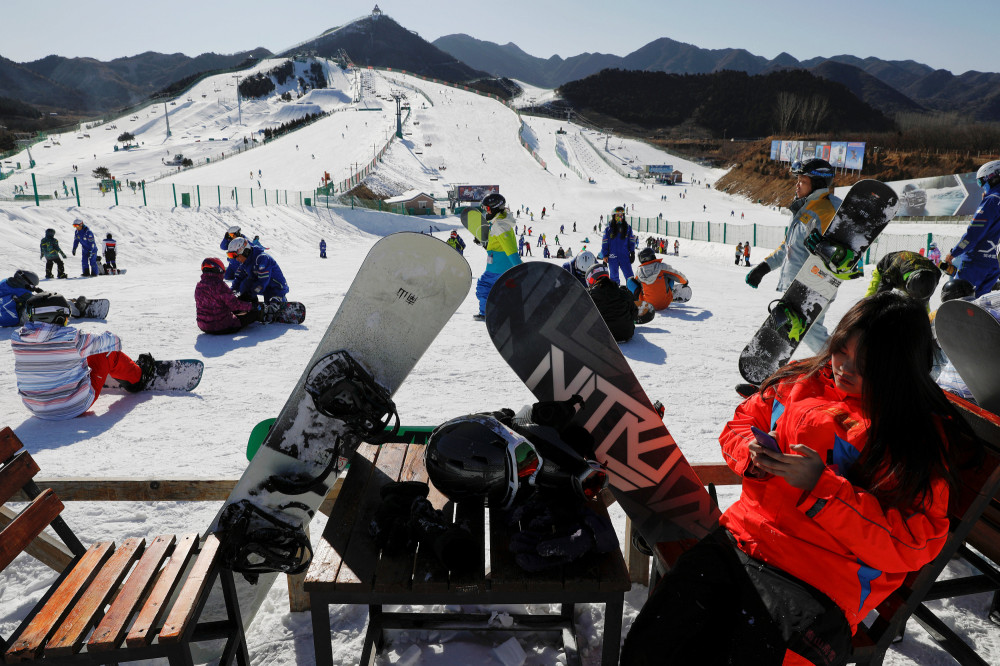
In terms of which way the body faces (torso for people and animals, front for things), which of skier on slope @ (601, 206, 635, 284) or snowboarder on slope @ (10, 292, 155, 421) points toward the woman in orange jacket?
skier on slope @ (601, 206, 635, 284)

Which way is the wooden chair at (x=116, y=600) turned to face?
to the viewer's right

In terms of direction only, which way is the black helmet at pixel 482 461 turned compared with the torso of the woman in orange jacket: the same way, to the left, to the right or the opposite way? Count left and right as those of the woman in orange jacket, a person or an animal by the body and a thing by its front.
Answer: the opposite way

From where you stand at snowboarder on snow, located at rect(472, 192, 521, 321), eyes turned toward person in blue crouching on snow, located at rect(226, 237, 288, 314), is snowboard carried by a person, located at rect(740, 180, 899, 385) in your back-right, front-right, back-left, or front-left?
back-left

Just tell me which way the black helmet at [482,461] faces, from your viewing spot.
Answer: facing to the right of the viewer

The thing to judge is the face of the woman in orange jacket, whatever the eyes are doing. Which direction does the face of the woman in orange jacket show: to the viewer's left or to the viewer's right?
to the viewer's left

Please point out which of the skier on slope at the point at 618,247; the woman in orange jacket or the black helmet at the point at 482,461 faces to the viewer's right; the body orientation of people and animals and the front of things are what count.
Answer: the black helmet

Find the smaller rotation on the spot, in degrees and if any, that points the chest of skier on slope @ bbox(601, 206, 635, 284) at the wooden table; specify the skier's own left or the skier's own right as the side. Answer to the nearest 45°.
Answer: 0° — they already face it

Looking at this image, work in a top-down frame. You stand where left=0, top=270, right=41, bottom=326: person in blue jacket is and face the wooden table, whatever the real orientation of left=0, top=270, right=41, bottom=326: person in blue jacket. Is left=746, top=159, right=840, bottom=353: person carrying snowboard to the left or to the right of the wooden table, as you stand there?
left

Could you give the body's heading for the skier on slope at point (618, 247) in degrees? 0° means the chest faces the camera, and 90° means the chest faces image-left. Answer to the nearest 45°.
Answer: approximately 0°

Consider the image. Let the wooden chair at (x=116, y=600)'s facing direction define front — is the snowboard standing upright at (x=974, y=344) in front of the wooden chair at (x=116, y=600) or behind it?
in front
